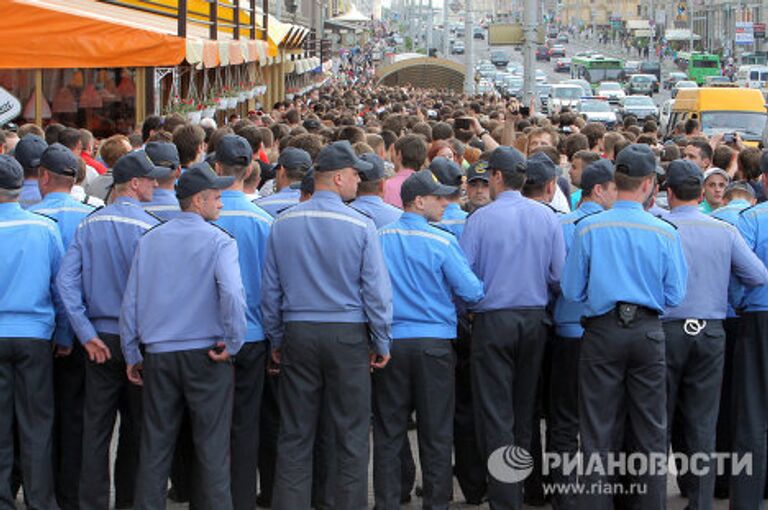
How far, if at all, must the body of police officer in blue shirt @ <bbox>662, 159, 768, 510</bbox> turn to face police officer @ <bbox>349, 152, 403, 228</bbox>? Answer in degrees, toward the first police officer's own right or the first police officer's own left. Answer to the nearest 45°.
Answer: approximately 90° to the first police officer's own left

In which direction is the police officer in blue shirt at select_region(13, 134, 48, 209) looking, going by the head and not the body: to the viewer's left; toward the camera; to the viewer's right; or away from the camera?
away from the camera

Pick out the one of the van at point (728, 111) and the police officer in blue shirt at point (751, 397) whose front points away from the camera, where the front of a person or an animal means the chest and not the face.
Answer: the police officer in blue shirt

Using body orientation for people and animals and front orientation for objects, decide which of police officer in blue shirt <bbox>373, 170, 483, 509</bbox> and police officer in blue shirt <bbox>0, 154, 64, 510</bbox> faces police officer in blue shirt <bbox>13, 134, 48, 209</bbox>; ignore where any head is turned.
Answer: police officer in blue shirt <bbox>0, 154, 64, 510</bbox>

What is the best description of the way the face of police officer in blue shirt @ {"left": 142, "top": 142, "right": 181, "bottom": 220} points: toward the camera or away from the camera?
away from the camera

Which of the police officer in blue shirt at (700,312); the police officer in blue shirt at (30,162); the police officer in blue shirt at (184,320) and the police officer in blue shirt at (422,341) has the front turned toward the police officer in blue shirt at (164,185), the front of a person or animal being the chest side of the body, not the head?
the police officer in blue shirt at (184,320)

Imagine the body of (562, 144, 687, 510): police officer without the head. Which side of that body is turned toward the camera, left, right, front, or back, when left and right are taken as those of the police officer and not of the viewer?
back

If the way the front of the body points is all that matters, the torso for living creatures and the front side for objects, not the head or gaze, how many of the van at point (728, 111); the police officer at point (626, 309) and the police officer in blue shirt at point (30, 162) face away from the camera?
2

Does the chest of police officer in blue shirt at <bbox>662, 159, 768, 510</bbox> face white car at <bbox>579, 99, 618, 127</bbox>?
yes

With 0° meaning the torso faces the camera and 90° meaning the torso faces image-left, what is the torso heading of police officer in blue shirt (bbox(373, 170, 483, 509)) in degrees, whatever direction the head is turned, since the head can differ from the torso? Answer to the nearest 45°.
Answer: approximately 225°

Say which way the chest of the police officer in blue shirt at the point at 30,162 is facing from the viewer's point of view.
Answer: away from the camera

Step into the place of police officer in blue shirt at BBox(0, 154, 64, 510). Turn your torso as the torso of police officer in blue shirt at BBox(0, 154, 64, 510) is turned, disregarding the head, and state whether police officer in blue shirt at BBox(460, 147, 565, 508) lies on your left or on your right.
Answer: on your right

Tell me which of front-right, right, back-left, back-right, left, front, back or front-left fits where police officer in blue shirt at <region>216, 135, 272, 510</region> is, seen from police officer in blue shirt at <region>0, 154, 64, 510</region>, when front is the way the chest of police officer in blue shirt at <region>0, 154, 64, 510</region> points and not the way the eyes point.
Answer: right

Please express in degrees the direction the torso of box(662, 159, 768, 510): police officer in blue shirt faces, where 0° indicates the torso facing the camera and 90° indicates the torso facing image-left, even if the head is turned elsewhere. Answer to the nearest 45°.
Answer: approximately 180°

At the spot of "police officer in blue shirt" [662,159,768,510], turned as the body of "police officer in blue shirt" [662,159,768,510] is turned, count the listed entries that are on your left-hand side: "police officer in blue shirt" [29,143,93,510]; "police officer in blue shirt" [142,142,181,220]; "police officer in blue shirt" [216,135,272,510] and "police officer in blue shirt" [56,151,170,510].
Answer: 4

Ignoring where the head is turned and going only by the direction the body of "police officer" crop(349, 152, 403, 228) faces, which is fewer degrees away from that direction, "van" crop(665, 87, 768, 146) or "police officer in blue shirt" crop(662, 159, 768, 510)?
the van

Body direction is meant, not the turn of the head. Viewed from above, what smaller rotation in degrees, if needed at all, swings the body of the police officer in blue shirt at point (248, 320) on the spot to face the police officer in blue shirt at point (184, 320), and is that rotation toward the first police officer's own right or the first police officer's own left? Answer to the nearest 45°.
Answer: approximately 135° to the first police officer's own left

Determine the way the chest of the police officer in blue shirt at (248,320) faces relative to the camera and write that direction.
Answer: away from the camera
